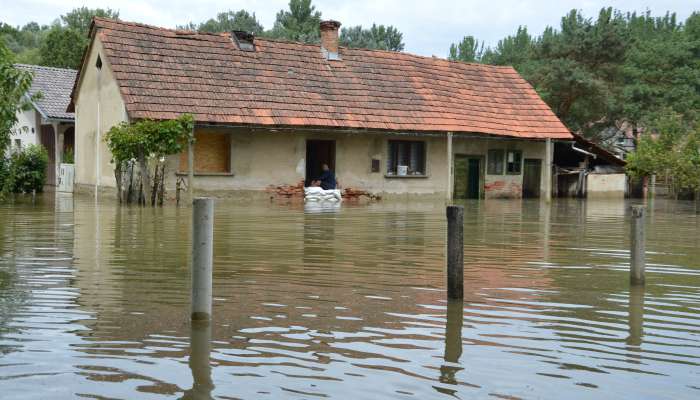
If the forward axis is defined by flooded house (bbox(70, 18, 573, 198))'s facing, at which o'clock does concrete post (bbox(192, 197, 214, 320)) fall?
The concrete post is roughly at 12 o'clock from the flooded house.

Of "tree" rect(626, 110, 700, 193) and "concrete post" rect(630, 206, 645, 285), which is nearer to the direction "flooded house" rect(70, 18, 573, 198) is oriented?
the concrete post

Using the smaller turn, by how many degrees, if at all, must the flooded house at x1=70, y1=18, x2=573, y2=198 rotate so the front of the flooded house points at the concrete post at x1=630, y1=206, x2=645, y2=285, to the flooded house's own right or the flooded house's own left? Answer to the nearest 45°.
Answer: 0° — it already faces it

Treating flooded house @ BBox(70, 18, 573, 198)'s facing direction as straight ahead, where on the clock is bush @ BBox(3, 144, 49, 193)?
The bush is roughly at 2 o'clock from the flooded house.

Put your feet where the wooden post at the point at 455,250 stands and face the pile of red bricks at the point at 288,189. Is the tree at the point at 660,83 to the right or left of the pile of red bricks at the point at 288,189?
right

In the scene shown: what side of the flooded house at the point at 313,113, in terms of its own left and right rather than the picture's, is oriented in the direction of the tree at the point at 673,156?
left

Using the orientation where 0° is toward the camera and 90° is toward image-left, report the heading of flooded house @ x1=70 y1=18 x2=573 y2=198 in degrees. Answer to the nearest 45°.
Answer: approximately 0°

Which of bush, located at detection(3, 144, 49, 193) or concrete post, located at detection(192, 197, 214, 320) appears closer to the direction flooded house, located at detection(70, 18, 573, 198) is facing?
the concrete post

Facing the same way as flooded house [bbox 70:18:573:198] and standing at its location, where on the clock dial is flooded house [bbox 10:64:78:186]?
flooded house [bbox 10:64:78:186] is roughly at 4 o'clock from flooded house [bbox 70:18:573:198].

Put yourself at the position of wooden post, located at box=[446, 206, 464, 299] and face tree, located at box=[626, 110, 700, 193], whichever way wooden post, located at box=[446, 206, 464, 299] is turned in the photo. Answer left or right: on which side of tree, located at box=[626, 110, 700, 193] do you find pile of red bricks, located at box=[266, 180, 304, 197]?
left

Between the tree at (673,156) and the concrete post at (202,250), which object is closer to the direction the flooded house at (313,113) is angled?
the concrete post

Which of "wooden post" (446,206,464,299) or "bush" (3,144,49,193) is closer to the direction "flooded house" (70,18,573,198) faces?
the wooden post

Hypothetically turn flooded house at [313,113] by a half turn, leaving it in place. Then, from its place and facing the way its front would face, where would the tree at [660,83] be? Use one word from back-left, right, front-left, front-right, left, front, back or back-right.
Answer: front-right
